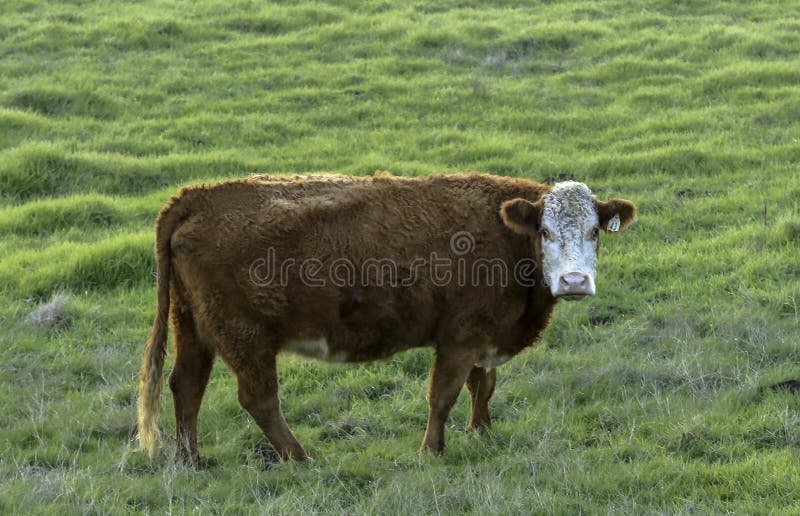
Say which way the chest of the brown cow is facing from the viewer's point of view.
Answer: to the viewer's right
